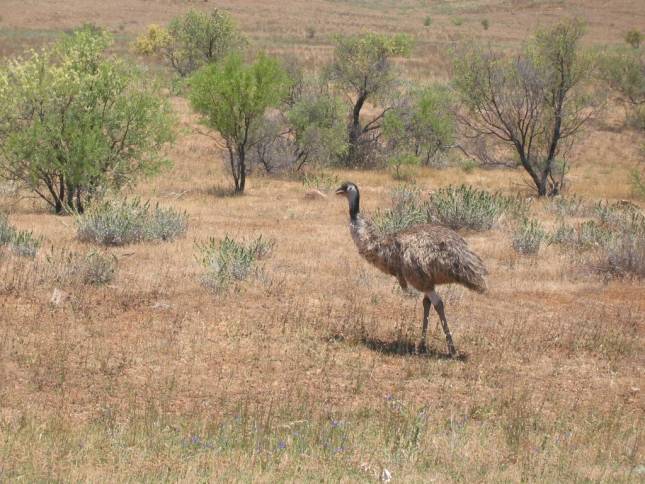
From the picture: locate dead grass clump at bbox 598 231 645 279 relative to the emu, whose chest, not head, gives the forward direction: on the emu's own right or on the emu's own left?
on the emu's own right

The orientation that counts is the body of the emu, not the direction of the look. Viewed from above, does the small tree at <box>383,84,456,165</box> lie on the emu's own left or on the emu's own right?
on the emu's own right

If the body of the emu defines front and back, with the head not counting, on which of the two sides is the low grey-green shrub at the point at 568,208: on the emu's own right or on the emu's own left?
on the emu's own right

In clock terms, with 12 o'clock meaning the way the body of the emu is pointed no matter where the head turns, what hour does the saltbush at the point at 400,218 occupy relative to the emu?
The saltbush is roughly at 3 o'clock from the emu.

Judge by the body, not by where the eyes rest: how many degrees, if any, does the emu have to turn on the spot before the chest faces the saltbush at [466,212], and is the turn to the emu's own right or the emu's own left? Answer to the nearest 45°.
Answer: approximately 90° to the emu's own right

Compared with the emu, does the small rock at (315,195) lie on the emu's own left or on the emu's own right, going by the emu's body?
on the emu's own right

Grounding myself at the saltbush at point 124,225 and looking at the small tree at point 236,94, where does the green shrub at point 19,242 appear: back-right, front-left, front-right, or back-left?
back-left

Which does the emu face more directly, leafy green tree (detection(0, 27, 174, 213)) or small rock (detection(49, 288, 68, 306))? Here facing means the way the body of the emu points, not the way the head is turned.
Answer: the small rock

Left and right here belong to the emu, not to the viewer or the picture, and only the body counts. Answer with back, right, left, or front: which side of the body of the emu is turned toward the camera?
left

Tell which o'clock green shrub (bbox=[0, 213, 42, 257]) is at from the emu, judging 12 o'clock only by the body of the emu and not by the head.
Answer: The green shrub is roughly at 1 o'clock from the emu.
